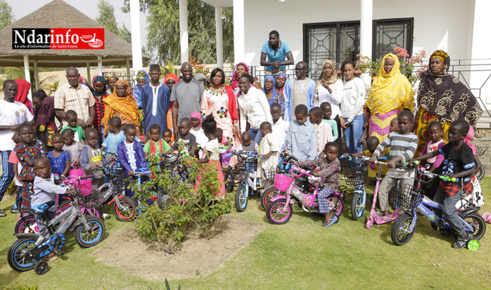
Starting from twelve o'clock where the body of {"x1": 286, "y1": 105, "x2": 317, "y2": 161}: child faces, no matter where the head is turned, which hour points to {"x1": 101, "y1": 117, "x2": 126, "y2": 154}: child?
{"x1": 101, "y1": 117, "x2": 126, "y2": 154}: child is roughly at 3 o'clock from {"x1": 286, "y1": 105, "x2": 317, "y2": 161}: child.

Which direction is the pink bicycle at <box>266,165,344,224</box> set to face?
to the viewer's left

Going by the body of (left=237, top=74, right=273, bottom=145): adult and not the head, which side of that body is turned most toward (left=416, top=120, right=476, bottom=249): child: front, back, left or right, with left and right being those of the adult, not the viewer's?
left

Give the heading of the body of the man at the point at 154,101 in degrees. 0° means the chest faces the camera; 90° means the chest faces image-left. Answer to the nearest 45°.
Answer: approximately 0°

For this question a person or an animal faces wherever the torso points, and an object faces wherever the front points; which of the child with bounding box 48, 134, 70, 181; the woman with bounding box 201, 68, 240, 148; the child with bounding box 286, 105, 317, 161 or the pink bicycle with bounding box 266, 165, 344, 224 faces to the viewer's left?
the pink bicycle

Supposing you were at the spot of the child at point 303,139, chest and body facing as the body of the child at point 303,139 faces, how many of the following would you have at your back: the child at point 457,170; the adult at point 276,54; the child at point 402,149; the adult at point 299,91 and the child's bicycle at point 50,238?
2

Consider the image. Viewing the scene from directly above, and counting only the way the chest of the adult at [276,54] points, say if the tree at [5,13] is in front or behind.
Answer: behind

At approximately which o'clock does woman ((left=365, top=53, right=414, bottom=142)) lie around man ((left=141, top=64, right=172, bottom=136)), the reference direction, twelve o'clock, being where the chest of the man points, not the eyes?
The woman is roughly at 10 o'clock from the man.

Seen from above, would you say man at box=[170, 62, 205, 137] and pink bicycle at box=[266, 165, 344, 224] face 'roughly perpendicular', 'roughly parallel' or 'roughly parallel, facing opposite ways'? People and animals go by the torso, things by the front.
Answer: roughly perpendicular

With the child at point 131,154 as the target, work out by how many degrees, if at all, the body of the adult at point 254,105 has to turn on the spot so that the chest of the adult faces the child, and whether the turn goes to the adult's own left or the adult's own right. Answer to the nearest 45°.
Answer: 0° — they already face them
